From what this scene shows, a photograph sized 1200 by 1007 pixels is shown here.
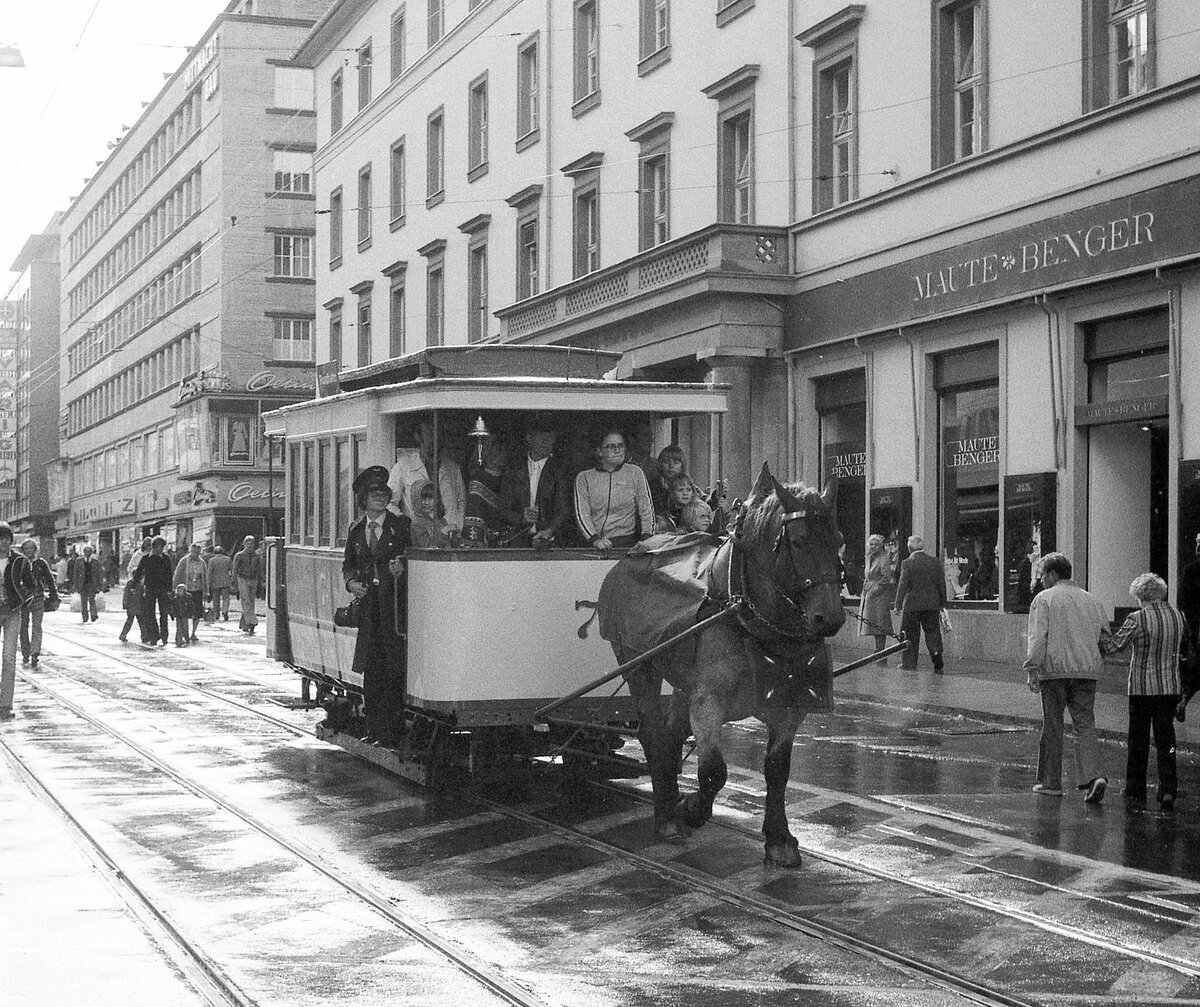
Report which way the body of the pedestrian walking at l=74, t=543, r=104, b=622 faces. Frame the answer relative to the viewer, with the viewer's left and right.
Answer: facing the viewer

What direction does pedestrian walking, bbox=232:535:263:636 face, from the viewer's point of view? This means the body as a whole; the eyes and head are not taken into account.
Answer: toward the camera

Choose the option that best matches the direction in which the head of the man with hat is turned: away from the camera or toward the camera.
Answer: toward the camera

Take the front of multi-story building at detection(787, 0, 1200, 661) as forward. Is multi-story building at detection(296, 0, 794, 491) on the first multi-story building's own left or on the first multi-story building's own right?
on the first multi-story building's own right

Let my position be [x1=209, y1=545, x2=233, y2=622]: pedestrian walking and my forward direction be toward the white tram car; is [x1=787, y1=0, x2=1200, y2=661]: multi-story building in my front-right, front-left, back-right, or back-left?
front-left

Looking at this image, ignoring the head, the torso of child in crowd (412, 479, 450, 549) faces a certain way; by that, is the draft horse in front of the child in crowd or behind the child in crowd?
in front

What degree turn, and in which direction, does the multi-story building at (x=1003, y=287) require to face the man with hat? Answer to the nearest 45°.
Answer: approximately 45° to its left

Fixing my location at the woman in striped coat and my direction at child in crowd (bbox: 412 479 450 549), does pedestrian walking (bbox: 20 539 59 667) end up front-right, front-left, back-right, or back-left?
front-right

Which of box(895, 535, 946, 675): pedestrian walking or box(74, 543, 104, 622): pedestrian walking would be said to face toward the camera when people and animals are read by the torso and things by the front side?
box(74, 543, 104, 622): pedestrian walking

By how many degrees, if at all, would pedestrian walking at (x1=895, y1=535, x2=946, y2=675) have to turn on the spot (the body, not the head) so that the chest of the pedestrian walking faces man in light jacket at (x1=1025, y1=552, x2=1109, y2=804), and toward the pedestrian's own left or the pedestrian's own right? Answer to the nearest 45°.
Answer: approximately 180°
